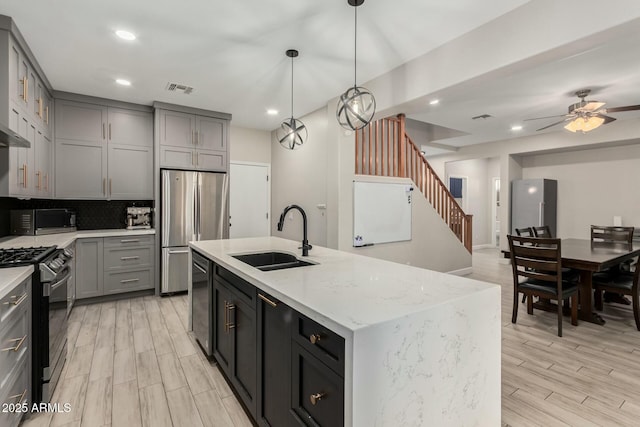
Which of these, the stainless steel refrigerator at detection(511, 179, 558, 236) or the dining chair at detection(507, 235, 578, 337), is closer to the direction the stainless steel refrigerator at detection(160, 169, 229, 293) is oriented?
the dining chair

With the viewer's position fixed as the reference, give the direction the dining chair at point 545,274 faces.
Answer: facing away from the viewer and to the right of the viewer

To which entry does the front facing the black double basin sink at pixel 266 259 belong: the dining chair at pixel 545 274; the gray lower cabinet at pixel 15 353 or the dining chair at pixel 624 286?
the gray lower cabinet

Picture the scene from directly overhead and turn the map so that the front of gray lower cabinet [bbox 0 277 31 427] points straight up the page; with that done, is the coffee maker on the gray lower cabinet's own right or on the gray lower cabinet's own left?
on the gray lower cabinet's own left

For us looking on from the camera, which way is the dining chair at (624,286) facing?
facing away from the viewer and to the left of the viewer

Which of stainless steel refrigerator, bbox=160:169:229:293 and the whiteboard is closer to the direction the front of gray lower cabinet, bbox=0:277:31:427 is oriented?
the whiteboard

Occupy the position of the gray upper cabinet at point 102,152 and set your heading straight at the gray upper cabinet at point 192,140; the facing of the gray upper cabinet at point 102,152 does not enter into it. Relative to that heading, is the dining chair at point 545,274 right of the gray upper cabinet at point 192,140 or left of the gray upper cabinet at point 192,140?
right

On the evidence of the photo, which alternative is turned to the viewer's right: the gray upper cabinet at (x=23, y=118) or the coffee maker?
the gray upper cabinet

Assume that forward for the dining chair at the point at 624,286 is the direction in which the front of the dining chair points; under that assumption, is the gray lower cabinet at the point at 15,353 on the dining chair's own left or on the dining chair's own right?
on the dining chair's own left

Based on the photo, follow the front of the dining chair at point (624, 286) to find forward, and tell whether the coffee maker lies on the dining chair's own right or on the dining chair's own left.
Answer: on the dining chair's own left
